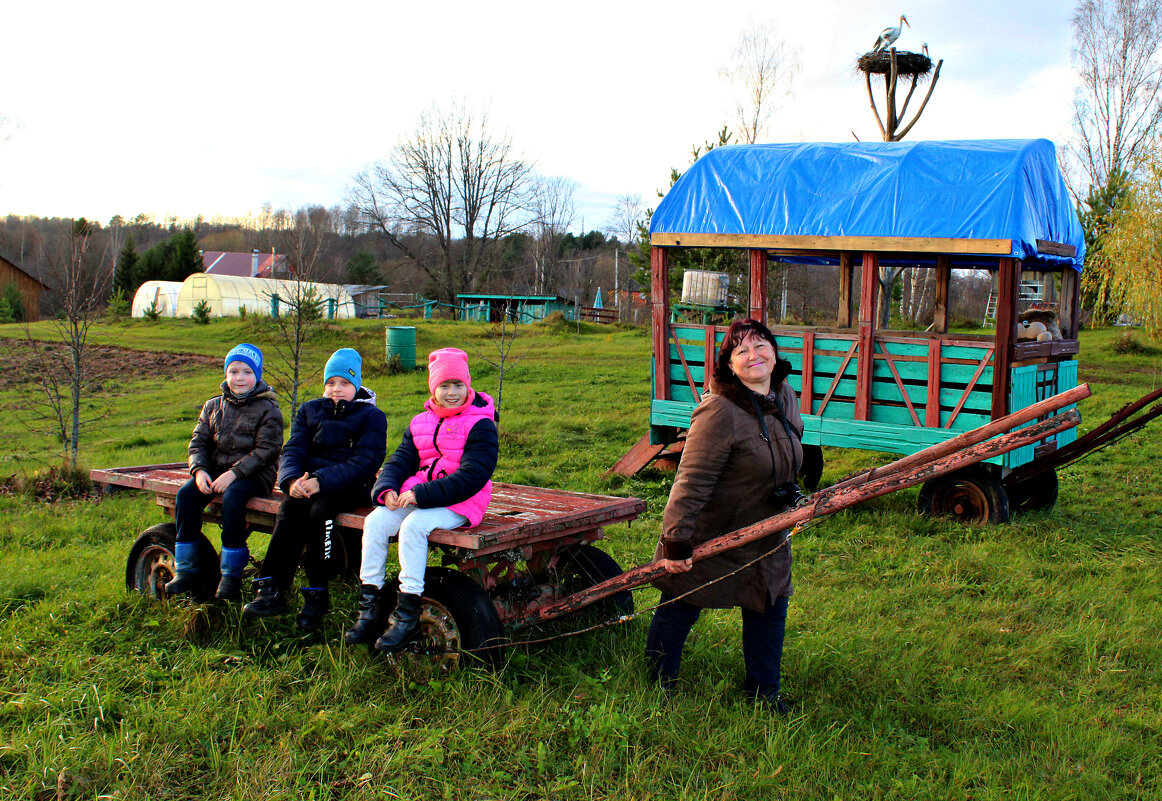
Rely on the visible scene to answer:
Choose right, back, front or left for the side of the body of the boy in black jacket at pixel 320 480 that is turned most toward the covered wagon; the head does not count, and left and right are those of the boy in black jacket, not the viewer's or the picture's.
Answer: back

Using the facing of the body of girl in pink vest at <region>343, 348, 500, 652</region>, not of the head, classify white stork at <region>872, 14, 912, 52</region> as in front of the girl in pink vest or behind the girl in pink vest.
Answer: behind

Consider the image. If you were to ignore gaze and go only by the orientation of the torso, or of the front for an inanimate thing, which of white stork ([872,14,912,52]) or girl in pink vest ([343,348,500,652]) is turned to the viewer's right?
the white stork

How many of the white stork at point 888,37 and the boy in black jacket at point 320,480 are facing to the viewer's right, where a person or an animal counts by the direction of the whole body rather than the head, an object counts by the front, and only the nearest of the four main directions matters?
1

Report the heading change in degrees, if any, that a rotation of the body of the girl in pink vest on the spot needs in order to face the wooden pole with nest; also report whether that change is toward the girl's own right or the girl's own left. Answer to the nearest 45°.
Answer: approximately 180°

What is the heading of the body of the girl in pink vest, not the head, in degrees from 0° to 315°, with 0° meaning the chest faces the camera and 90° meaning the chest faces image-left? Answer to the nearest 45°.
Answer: approximately 45°

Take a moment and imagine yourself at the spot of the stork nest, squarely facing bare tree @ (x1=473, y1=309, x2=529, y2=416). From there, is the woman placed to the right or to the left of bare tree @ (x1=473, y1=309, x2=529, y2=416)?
left

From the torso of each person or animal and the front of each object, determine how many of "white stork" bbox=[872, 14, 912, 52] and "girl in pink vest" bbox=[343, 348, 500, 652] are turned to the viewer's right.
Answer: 1

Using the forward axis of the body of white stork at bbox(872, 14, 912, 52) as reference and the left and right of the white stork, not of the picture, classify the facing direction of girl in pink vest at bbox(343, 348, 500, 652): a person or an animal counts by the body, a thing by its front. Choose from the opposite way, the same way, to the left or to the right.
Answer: to the right

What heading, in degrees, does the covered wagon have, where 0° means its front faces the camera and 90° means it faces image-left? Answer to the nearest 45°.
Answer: approximately 315°

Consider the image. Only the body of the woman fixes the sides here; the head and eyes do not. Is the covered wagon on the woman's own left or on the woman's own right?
on the woman's own left

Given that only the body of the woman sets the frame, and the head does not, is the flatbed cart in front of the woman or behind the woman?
behind
